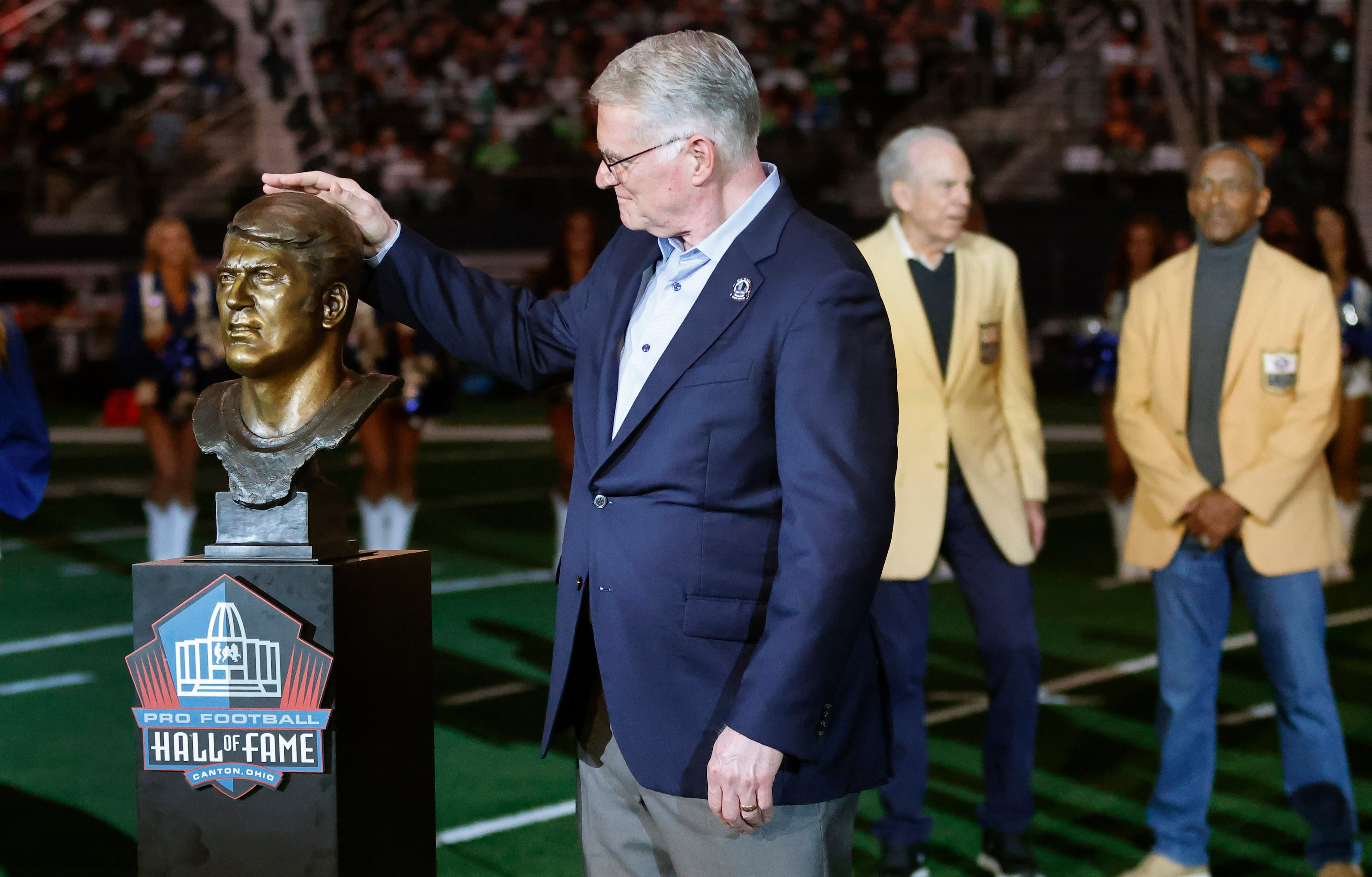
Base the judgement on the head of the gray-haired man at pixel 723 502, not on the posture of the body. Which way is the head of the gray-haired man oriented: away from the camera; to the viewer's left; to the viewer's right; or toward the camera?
to the viewer's left

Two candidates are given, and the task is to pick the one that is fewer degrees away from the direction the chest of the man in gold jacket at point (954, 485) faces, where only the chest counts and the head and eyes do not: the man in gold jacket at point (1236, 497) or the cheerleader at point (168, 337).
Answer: the man in gold jacket

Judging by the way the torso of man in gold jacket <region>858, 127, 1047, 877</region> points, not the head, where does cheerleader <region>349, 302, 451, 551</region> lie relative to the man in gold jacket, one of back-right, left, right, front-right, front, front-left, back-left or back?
back-right

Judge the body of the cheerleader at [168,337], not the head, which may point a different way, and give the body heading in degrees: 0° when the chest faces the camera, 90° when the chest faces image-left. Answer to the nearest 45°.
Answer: approximately 0°

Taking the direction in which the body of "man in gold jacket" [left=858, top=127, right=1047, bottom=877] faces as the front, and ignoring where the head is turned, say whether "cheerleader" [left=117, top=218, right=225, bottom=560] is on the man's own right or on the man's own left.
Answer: on the man's own right

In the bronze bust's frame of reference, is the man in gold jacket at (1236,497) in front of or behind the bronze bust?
behind

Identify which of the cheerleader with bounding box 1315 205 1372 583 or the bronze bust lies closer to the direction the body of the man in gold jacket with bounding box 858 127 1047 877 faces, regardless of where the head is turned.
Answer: the bronze bust

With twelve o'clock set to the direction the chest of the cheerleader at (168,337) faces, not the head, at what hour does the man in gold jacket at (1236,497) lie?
The man in gold jacket is roughly at 11 o'clock from the cheerleader.

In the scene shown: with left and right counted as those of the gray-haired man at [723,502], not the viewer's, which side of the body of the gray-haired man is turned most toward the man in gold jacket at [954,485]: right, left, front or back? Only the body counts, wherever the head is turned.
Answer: back

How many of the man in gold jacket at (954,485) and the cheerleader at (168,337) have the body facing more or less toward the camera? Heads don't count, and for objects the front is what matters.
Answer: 2
